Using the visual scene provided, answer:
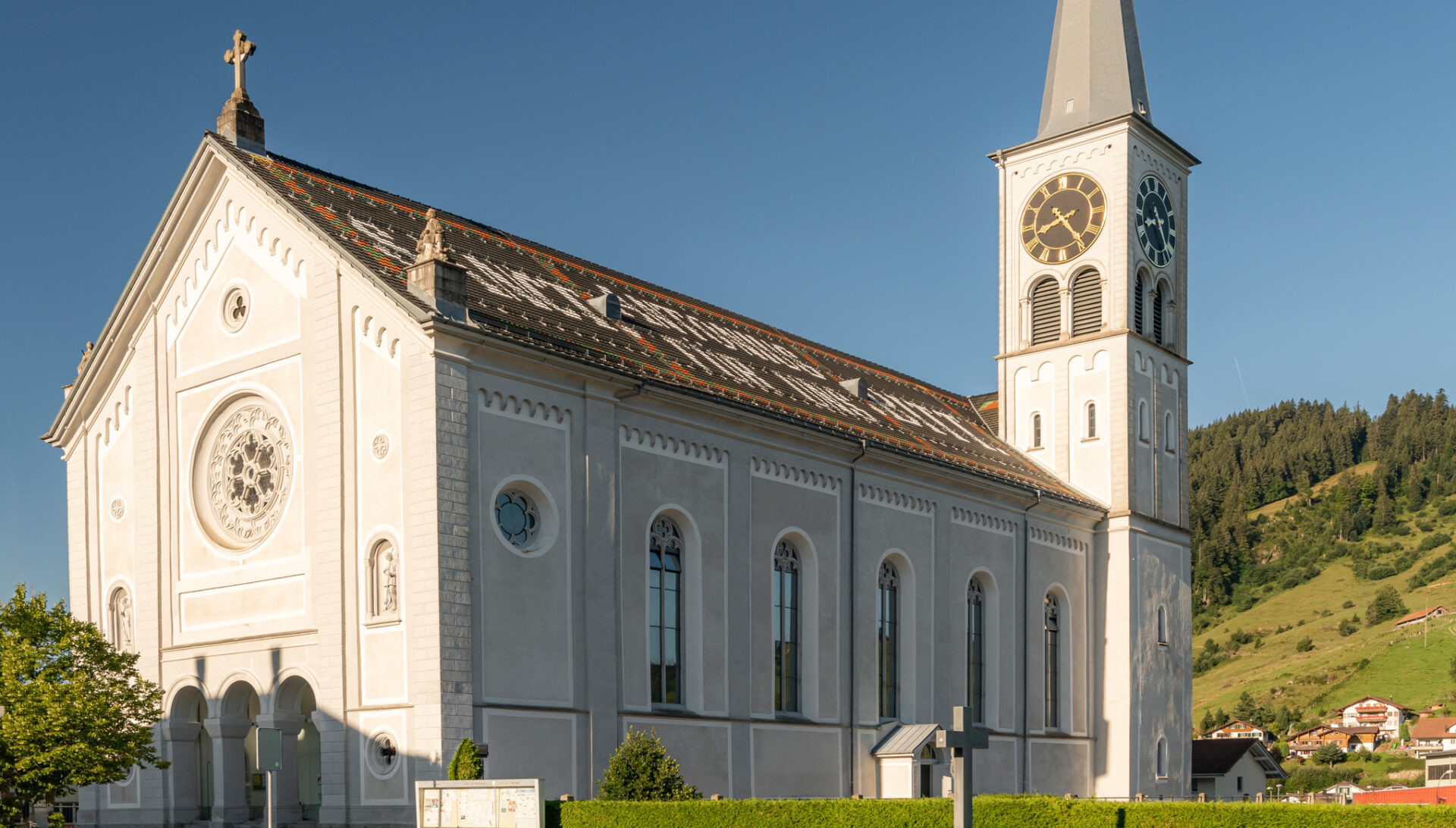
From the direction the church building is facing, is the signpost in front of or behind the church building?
in front

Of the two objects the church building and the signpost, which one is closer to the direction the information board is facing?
the signpost

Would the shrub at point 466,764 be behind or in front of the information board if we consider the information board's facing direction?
behind

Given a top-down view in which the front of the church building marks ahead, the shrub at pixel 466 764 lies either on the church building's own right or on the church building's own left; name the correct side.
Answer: on the church building's own left

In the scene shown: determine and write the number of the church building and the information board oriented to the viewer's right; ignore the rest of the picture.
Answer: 0

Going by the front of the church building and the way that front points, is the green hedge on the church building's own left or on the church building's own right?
on the church building's own left

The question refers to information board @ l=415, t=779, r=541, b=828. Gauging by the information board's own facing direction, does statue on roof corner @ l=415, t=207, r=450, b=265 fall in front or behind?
behind
